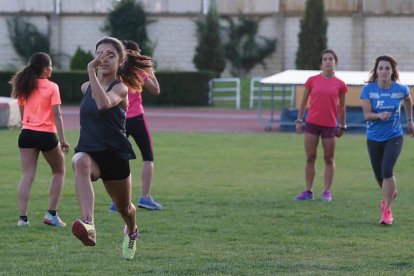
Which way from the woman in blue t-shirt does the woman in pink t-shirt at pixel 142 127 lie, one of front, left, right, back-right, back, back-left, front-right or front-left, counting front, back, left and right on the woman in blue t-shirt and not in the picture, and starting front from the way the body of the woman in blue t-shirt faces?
right

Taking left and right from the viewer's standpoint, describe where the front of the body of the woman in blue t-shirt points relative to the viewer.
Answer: facing the viewer

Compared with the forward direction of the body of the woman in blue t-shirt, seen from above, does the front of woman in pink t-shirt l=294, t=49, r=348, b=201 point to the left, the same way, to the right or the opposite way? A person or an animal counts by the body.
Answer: the same way

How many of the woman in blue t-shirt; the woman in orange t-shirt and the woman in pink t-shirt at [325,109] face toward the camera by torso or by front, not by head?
2

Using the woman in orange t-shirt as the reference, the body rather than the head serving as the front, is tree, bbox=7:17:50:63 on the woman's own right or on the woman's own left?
on the woman's own left

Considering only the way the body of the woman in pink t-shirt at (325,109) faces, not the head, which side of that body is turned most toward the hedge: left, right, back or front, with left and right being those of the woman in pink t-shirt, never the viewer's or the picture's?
back

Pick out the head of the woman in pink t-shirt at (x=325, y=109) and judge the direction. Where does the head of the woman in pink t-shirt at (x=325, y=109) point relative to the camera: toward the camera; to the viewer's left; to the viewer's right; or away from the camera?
toward the camera

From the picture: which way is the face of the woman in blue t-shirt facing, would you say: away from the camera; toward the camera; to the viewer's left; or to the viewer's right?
toward the camera

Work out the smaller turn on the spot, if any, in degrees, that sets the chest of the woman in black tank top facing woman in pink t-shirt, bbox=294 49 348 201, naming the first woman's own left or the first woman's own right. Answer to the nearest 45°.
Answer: approximately 180°

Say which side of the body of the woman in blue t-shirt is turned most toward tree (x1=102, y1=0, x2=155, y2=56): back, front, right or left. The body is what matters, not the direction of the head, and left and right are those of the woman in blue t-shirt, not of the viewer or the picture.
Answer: back

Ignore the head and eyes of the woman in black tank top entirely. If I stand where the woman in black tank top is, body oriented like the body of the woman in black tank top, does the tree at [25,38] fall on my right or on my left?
on my right

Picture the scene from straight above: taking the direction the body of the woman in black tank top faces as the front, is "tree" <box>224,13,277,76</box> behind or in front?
behind

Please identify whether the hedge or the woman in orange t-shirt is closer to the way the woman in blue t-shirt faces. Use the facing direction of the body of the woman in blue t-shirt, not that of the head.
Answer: the woman in orange t-shirt

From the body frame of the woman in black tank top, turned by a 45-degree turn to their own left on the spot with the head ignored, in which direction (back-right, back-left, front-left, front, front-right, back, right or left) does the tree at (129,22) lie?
back
